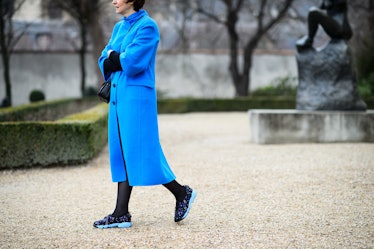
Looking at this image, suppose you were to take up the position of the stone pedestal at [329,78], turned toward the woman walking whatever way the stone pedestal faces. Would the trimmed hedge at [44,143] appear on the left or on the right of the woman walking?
right

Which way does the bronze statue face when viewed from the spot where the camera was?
facing to the left of the viewer

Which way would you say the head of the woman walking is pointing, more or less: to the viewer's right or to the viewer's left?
to the viewer's left

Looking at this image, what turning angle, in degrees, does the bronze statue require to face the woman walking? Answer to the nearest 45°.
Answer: approximately 90° to its left

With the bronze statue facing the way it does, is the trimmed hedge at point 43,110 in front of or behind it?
in front

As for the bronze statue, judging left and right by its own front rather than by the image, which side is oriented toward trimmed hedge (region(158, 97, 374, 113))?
right

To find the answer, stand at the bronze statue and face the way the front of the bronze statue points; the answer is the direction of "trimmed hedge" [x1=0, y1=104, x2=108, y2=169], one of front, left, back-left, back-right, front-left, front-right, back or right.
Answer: front-left
